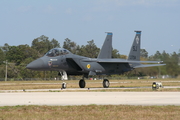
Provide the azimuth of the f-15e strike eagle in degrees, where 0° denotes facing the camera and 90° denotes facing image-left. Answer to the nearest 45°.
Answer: approximately 45°
